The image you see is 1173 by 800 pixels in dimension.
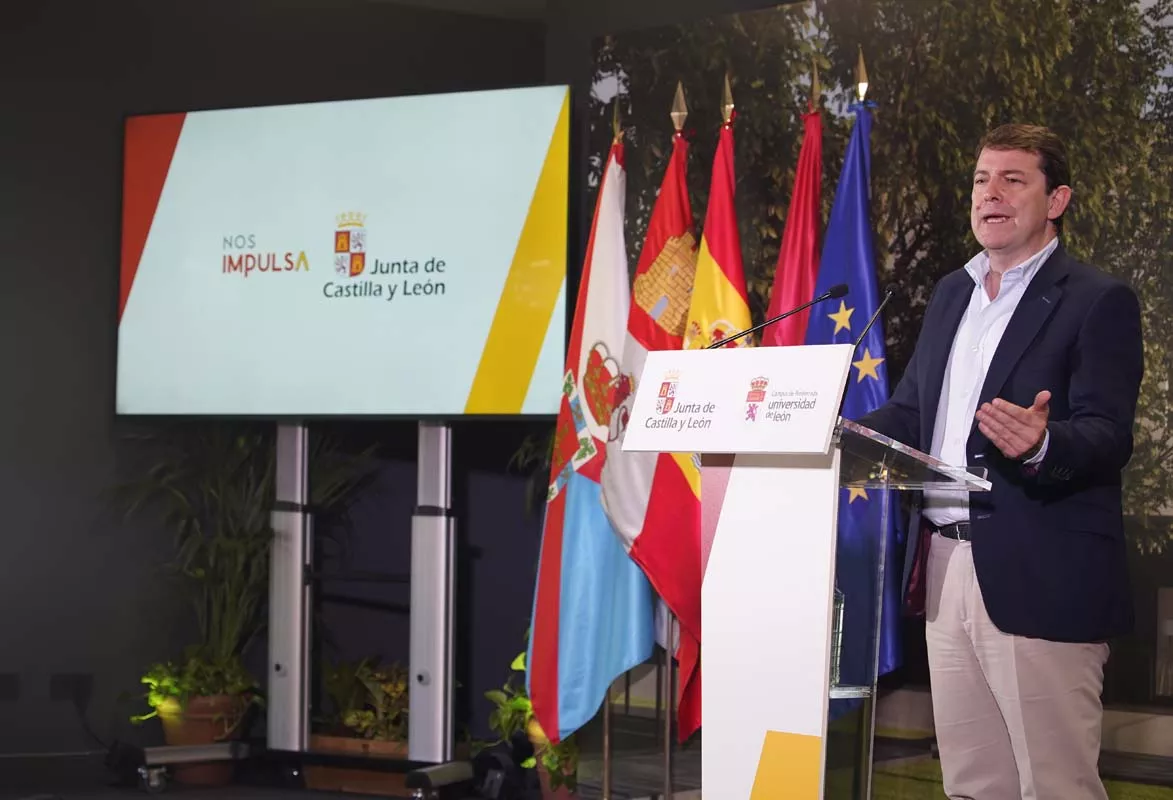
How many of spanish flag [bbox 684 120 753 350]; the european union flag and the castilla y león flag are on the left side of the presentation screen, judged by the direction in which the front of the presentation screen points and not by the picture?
3

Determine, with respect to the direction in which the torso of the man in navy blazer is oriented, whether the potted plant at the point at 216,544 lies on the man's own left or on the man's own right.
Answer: on the man's own right

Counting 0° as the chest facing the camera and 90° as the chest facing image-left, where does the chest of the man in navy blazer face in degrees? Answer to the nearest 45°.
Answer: approximately 45°

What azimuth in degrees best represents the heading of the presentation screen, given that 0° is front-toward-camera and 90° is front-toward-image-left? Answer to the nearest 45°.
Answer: approximately 45°

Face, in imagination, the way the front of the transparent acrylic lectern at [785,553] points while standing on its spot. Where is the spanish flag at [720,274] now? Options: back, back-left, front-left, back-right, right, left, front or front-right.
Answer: back-right

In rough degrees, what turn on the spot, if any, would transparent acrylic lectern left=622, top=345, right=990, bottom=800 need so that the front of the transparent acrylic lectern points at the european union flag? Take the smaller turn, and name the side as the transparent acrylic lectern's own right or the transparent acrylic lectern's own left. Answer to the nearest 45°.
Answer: approximately 135° to the transparent acrylic lectern's own right

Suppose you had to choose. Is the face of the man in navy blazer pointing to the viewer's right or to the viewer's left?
to the viewer's left
